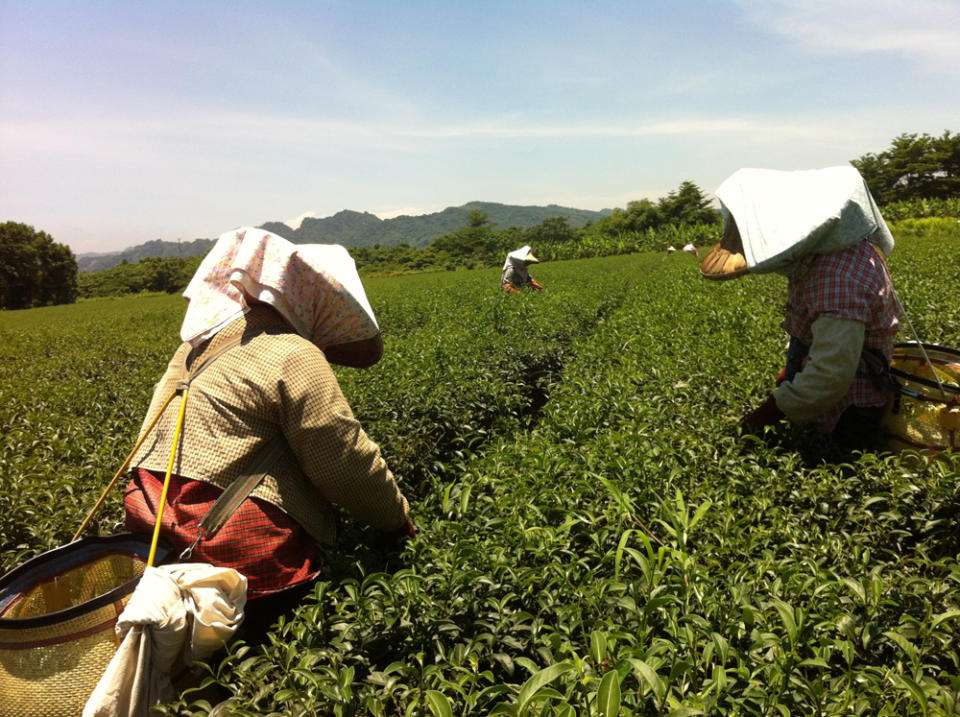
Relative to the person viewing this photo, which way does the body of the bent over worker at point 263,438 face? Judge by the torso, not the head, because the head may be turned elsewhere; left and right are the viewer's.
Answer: facing away from the viewer and to the right of the viewer

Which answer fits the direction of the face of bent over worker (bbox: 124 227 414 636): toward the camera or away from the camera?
away from the camera

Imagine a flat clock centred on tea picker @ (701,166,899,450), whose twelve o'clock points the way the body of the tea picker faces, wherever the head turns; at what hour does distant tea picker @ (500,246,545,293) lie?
The distant tea picker is roughly at 2 o'clock from the tea picker.

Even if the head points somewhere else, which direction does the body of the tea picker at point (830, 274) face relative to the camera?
to the viewer's left
